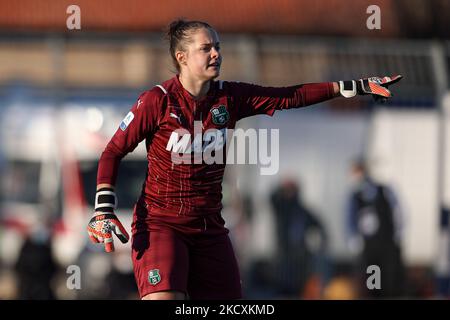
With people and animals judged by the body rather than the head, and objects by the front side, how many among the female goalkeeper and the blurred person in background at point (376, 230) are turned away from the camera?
0

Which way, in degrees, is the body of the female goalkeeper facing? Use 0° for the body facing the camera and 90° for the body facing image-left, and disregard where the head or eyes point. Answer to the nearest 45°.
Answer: approximately 315°

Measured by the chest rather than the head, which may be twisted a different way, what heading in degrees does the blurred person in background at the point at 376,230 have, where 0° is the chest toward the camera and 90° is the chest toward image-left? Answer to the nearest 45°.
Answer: approximately 45°

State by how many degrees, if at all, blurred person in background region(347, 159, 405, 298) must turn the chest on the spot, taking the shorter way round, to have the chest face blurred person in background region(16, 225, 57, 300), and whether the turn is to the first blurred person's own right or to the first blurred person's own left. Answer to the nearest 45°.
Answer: approximately 45° to the first blurred person's own right

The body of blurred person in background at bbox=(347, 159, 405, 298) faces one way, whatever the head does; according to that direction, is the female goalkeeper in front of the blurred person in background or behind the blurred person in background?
in front

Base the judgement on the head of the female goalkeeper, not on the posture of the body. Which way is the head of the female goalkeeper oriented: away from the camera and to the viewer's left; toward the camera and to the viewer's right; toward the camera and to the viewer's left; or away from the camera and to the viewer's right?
toward the camera and to the viewer's right
